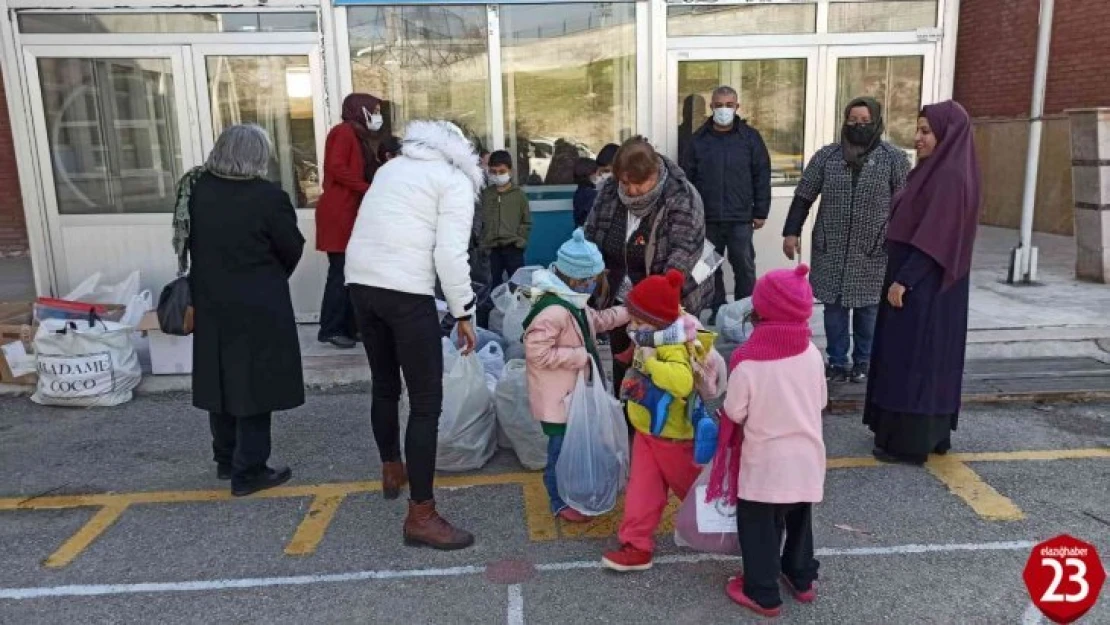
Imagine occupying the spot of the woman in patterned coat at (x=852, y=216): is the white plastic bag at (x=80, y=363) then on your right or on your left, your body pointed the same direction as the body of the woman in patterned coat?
on your right

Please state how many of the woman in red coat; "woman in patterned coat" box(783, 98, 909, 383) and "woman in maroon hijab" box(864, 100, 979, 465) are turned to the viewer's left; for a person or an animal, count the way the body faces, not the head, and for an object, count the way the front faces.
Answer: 1

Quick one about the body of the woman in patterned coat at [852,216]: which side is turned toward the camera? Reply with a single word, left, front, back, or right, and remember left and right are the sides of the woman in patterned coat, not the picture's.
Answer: front

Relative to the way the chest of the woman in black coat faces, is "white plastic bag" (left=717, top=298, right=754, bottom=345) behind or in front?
in front

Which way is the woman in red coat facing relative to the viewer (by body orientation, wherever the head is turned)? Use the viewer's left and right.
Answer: facing to the right of the viewer

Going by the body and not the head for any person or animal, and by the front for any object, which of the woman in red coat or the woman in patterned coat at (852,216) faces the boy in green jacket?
the woman in red coat

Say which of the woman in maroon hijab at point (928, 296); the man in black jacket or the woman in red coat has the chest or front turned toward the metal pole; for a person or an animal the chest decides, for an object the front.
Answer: the woman in red coat

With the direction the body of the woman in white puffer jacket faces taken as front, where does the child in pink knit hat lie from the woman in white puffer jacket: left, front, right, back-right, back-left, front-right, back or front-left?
right

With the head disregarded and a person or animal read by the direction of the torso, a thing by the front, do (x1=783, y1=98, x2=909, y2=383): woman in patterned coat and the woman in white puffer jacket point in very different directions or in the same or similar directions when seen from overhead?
very different directions

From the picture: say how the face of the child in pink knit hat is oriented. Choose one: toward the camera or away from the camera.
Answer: away from the camera

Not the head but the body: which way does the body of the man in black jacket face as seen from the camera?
toward the camera

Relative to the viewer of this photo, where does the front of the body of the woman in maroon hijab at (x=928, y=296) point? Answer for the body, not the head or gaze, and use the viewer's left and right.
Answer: facing to the left of the viewer

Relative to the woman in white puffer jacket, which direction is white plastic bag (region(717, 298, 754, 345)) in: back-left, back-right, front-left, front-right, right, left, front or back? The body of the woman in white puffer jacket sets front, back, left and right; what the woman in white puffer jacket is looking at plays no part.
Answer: front

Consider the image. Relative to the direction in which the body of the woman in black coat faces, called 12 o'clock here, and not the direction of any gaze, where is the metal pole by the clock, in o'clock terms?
The metal pole is roughly at 1 o'clock from the woman in black coat.

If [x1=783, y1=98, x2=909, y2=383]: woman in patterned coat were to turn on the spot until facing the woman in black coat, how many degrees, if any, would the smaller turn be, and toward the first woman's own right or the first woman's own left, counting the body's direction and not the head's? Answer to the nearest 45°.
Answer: approximately 45° to the first woman's own right

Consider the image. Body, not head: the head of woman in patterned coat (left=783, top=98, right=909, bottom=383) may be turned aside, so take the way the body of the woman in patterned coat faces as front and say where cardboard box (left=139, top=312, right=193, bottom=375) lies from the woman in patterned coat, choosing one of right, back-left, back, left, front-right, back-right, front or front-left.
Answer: right
